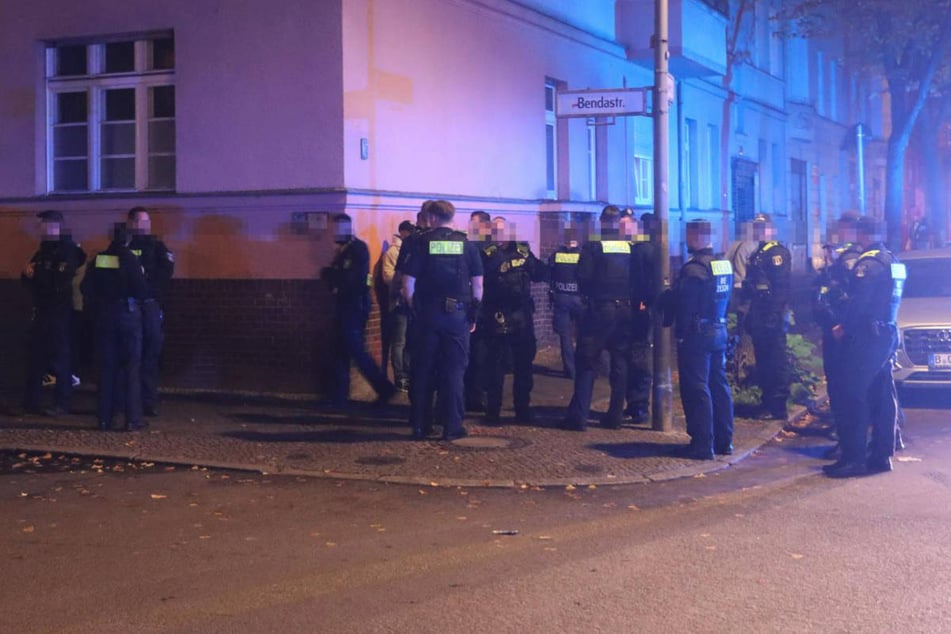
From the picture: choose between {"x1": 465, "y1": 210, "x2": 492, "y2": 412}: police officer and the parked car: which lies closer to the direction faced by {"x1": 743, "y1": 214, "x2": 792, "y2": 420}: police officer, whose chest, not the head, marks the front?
the police officer

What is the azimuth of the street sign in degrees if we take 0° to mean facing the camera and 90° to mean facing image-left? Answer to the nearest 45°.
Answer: approximately 0°

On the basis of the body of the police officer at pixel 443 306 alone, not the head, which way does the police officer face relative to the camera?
away from the camera

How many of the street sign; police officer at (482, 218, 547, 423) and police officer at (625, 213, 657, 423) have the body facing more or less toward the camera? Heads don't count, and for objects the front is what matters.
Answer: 2

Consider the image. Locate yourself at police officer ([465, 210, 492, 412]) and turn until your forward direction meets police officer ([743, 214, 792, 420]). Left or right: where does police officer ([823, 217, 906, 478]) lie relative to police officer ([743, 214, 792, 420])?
right

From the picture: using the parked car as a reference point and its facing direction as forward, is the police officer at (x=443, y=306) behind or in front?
in front

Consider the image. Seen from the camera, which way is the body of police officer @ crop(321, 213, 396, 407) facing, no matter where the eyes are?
to the viewer's left
